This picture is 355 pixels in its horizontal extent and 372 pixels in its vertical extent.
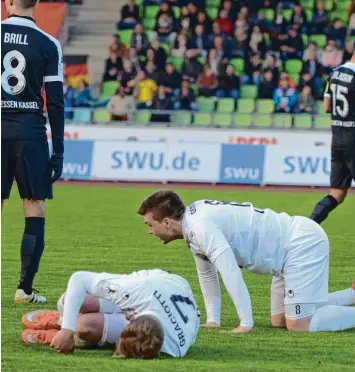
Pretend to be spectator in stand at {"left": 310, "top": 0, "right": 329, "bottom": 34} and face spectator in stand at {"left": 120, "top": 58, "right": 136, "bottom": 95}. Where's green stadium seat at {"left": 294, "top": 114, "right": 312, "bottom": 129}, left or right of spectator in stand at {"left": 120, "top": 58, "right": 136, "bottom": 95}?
left

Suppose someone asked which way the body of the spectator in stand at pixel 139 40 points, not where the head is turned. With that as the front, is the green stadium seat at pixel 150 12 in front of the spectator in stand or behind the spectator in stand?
behind

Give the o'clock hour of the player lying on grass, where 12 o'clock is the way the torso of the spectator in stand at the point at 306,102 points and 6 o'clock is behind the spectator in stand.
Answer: The player lying on grass is roughly at 12 o'clock from the spectator in stand.

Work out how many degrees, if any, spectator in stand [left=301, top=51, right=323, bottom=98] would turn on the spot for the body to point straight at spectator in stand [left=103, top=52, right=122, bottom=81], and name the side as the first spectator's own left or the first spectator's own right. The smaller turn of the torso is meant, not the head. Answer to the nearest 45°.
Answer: approximately 90° to the first spectator's own right

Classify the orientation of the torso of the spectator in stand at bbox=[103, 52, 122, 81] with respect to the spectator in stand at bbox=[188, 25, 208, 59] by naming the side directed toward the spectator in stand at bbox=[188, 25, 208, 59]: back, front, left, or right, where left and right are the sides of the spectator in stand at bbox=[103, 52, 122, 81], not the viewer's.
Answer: left

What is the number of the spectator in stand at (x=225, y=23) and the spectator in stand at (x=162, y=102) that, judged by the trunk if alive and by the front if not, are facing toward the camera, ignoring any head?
2

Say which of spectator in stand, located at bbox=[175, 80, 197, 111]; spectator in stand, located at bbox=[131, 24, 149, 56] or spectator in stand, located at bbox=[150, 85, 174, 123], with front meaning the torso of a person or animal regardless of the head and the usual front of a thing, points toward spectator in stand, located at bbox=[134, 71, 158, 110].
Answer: spectator in stand, located at bbox=[131, 24, 149, 56]

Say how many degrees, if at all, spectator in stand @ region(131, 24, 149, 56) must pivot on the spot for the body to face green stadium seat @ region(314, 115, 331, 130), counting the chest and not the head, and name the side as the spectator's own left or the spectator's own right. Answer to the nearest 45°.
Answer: approximately 45° to the spectator's own left

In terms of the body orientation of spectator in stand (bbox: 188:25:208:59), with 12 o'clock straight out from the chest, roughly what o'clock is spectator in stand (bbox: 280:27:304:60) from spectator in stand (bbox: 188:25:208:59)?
spectator in stand (bbox: 280:27:304:60) is roughly at 9 o'clock from spectator in stand (bbox: 188:25:208:59).
